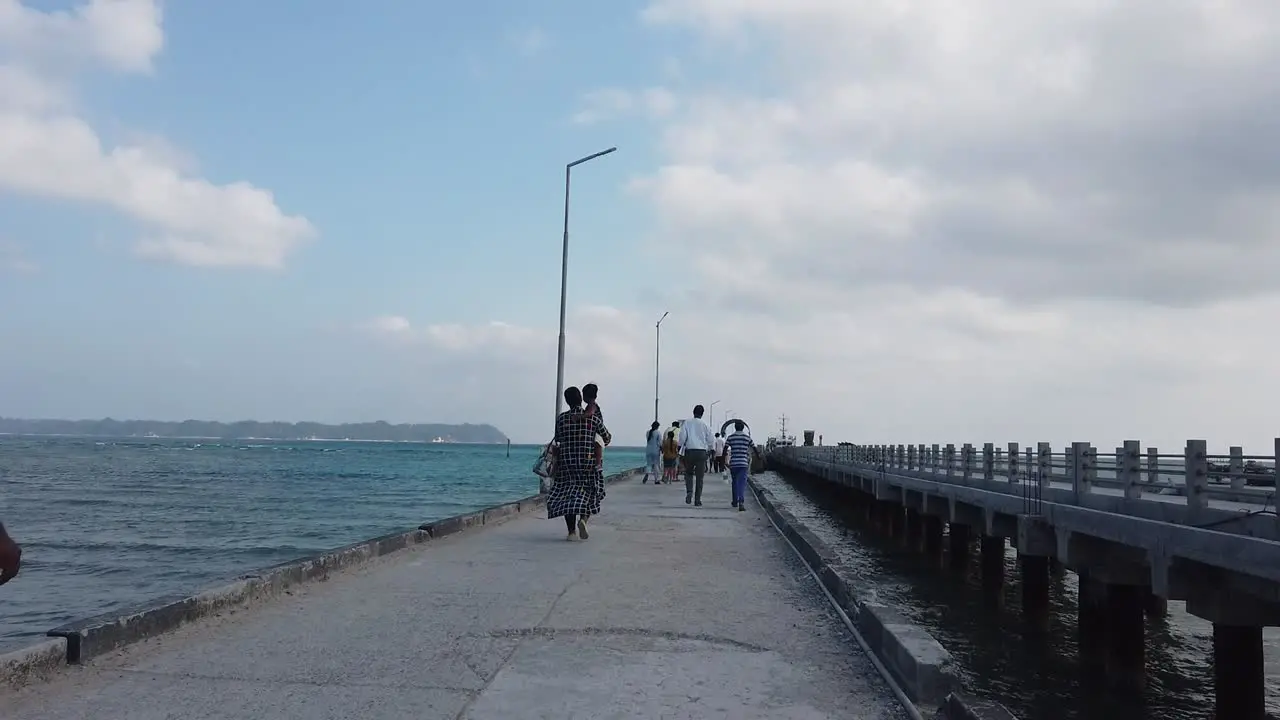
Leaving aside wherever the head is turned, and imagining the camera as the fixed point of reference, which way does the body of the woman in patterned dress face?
away from the camera

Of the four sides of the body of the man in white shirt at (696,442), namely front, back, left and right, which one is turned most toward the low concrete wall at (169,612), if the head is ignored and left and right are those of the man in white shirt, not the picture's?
back

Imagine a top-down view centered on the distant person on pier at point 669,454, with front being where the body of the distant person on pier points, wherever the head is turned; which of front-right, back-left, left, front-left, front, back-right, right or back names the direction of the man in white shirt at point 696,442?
back

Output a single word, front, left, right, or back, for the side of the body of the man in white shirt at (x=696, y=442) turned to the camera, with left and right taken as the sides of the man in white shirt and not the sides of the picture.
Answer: back

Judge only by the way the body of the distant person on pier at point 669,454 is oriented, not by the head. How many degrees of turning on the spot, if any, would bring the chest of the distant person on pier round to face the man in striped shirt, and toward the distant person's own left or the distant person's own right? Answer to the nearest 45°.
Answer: approximately 180°

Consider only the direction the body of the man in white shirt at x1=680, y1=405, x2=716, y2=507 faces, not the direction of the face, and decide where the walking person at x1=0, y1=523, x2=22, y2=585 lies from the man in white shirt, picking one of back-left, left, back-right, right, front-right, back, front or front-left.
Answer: back

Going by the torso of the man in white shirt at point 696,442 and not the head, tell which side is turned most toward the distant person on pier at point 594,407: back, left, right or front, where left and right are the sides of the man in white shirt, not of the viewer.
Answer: back

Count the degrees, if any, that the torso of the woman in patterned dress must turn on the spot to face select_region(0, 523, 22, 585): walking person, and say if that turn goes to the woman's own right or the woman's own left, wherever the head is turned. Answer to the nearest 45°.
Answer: approximately 180°

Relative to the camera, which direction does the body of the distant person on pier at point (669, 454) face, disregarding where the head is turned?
away from the camera

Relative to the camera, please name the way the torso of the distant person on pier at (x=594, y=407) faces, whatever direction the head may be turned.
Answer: away from the camera

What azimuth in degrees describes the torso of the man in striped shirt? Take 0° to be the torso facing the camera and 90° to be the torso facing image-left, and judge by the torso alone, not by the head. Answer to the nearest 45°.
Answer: approximately 180°

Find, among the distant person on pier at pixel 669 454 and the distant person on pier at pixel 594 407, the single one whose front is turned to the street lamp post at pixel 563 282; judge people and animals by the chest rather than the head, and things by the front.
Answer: the distant person on pier at pixel 594 407

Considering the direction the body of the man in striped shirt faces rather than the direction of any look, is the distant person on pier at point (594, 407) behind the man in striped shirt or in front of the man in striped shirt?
behind
